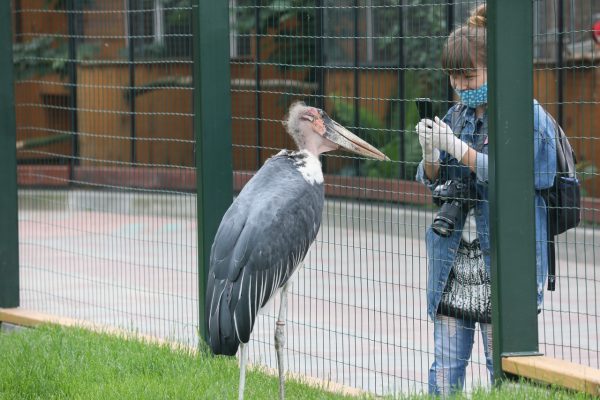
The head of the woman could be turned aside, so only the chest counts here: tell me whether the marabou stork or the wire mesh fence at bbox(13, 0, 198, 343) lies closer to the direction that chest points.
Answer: the marabou stork

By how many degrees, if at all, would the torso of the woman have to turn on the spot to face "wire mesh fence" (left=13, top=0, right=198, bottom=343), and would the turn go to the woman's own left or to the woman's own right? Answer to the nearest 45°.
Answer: approximately 90° to the woman's own right

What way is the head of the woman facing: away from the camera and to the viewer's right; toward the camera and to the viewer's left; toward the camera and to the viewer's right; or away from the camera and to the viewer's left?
toward the camera and to the viewer's left

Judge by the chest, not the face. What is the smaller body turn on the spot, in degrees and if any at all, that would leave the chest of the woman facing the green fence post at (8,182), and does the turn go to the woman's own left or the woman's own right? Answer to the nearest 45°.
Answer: approximately 90° to the woman's own right

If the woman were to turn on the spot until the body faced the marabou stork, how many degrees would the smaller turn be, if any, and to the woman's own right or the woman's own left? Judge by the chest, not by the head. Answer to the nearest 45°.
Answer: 0° — they already face it

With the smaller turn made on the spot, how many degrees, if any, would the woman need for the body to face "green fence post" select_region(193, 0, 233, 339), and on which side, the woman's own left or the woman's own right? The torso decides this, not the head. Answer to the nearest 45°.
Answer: approximately 90° to the woman's own right

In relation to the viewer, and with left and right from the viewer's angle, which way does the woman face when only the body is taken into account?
facing the viewer and to the left of the viewer
